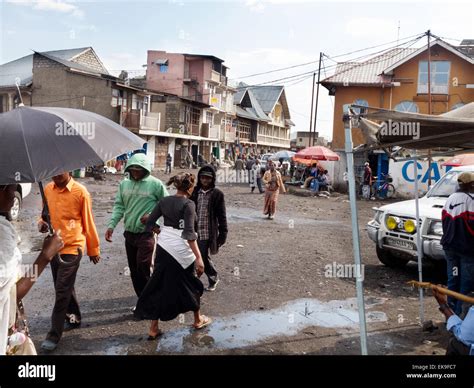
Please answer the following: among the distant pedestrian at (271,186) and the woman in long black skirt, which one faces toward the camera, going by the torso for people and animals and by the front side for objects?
the distant pedestrian

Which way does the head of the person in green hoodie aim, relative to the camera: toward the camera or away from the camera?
toward the camera

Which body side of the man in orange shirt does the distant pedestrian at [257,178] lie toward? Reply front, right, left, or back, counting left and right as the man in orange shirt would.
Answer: back

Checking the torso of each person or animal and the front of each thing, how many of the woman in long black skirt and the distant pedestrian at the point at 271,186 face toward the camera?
1

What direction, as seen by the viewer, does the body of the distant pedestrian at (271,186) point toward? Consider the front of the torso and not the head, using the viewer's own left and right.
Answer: facing the viewer

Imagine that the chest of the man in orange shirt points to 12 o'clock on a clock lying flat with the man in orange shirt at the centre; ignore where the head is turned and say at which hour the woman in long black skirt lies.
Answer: The woman in long black skirt is roughly at 8 o'clock from the man in orange shirt.

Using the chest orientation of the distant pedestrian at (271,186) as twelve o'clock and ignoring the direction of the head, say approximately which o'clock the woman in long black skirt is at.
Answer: The woman in long black skirt is roughly at 12 o'clock from the distant pedestrian.

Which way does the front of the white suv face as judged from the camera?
facing the viewer and to the left of the viewer

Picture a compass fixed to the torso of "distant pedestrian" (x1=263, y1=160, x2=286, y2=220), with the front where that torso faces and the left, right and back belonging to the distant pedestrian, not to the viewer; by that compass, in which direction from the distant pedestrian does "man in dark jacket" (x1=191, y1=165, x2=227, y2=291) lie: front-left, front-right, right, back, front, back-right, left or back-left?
front

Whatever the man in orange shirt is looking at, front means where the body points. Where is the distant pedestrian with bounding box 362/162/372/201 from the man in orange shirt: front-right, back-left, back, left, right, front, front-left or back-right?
back
